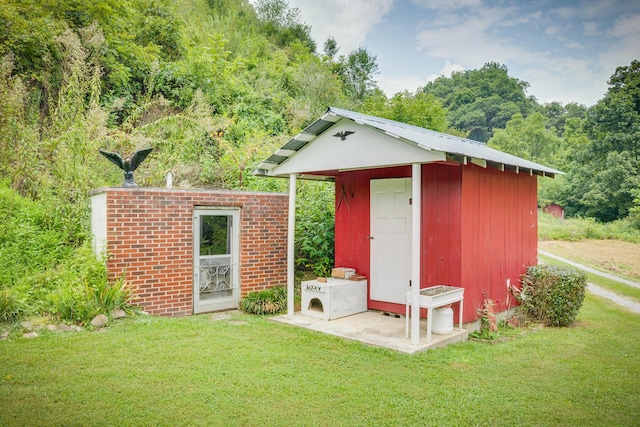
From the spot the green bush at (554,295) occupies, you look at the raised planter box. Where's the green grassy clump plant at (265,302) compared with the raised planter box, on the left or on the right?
right

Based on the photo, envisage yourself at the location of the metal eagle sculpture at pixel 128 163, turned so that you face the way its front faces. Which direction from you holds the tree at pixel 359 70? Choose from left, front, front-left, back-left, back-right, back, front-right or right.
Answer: back-left

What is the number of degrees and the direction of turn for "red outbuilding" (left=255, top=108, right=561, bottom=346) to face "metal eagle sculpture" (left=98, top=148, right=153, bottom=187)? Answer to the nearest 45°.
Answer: approximately 45° to its right

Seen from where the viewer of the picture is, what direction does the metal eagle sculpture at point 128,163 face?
facing the viewer

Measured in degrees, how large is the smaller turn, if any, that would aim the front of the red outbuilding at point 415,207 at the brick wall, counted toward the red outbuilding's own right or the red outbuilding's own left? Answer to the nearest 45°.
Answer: approximately 45° to the red outbuilding's own right

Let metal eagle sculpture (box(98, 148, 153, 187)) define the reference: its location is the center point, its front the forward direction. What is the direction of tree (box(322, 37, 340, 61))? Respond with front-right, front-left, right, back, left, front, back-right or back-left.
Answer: back-left

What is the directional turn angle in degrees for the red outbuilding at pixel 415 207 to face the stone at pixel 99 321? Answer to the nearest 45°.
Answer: approximately 45° to its right

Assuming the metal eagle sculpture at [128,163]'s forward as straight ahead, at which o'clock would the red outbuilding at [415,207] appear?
The red outbuilding is roughly at 10 o'clock from the metal eagle sculpture.

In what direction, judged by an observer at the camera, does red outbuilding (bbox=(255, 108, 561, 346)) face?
facing the viewer and to the left of the viewer

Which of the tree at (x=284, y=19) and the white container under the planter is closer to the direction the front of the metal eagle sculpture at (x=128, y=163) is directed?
the white container under the planter

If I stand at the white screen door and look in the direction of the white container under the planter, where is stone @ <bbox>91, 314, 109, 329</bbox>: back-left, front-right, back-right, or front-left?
back-right

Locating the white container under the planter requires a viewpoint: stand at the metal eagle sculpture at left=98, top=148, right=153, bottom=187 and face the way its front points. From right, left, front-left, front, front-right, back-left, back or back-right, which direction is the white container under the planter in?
front-left
